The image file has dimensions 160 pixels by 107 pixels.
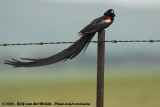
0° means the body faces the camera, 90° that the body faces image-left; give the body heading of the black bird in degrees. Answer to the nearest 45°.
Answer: approximately 270°
